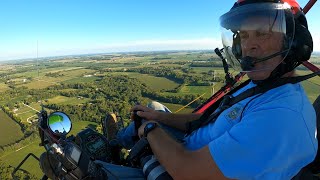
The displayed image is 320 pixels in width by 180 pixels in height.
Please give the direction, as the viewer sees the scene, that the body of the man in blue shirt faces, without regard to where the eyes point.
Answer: to the viewer's left
